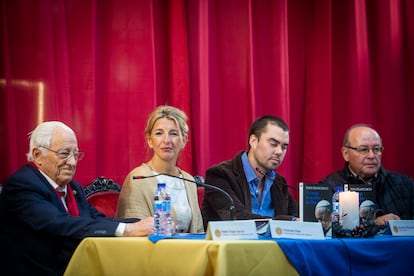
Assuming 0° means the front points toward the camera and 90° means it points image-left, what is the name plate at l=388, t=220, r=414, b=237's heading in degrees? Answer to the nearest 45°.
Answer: approximately 0°

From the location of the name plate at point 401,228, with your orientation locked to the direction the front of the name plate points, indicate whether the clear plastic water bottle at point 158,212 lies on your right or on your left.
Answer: on your right

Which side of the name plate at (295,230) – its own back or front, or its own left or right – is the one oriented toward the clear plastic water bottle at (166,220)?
right

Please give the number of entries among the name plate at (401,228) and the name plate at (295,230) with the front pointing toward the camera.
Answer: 2

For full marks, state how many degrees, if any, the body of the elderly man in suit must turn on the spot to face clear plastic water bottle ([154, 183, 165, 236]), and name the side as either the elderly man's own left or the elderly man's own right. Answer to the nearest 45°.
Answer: approximately 45° to the elderly man's own left

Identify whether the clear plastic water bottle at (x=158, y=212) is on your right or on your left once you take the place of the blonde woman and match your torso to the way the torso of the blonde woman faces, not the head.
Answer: on your right

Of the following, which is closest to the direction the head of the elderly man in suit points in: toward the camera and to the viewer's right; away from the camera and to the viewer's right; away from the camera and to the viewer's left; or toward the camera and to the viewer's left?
toward the camera and to the viewer's right
